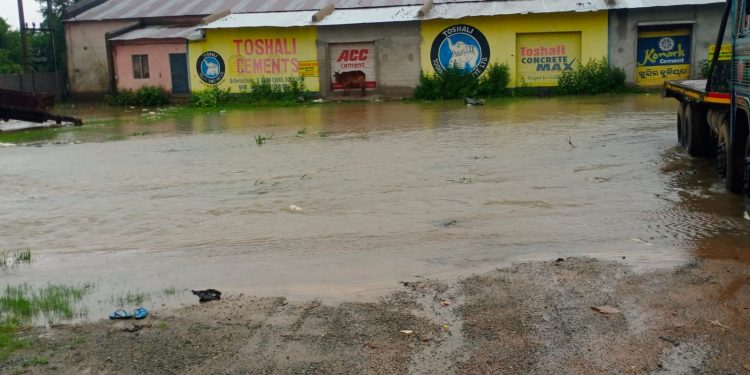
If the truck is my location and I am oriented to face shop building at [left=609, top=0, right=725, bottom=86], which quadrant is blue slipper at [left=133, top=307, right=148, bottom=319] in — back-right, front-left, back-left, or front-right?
back-left

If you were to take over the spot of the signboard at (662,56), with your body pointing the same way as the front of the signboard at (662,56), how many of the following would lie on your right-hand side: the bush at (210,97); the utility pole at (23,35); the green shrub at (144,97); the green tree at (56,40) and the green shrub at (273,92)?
5

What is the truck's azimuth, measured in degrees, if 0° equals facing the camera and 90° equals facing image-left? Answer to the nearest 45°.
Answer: approximately 315°

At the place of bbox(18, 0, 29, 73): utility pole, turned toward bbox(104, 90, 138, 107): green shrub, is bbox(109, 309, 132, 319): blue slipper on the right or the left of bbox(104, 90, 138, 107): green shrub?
right

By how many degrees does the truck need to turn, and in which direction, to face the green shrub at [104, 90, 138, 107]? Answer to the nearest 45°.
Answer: approximately 180°

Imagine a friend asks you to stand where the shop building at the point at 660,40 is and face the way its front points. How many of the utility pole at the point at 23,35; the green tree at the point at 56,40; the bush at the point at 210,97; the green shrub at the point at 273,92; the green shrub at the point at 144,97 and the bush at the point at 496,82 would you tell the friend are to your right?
6

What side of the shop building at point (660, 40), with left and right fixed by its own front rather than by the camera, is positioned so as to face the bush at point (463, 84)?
right

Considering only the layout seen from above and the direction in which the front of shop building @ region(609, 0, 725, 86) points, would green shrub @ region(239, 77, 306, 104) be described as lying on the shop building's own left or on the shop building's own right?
on the shop building's own right

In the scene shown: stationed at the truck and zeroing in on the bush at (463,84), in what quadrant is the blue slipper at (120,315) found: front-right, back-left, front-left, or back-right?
back-left

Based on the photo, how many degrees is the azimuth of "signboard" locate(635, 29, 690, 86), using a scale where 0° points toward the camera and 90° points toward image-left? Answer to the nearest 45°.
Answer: approximately 0°

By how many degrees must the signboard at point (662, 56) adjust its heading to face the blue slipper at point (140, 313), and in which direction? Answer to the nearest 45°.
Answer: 0° — it already faces it

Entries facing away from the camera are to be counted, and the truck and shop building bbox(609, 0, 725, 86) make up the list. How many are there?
0
